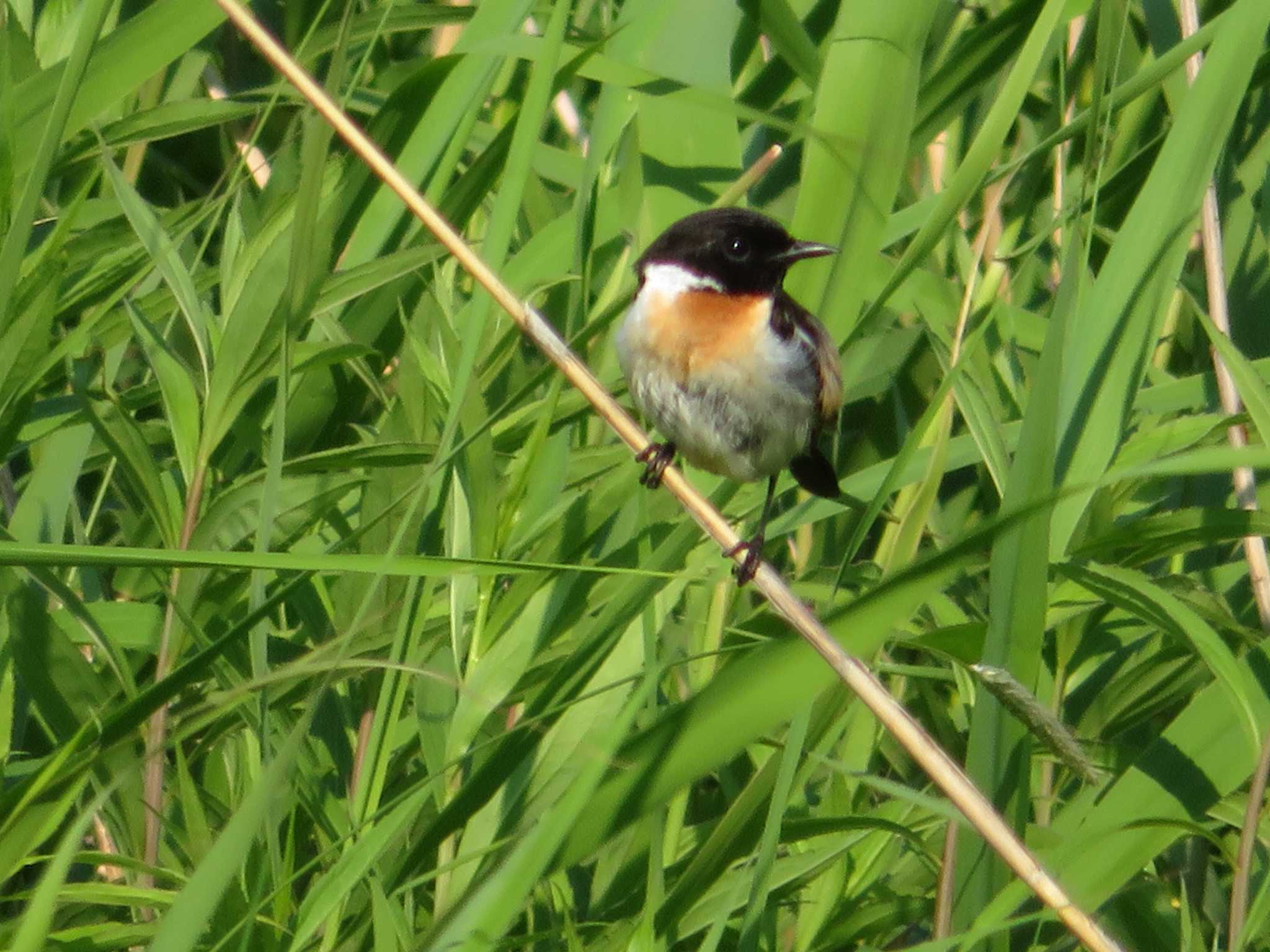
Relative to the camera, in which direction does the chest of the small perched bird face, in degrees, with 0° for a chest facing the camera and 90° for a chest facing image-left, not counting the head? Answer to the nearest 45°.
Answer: approximately 45°
